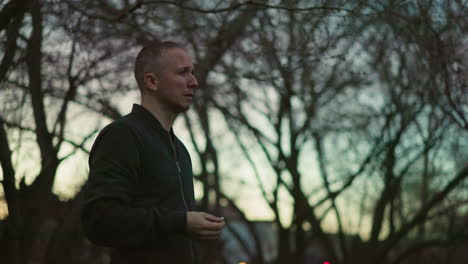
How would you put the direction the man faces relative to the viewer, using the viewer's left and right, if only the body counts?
facing the viewer and to the right of the viewer

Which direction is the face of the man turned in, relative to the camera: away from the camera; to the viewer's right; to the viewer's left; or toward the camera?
to the viewer's right
